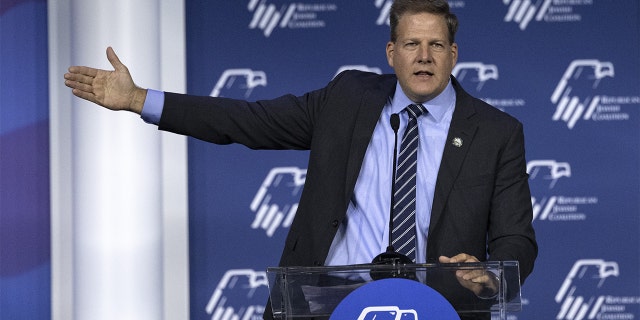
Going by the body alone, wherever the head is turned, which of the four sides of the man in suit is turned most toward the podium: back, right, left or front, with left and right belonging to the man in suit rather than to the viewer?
front

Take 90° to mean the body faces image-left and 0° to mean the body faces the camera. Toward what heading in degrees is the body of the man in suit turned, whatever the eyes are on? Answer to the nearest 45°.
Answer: approximately 0°
